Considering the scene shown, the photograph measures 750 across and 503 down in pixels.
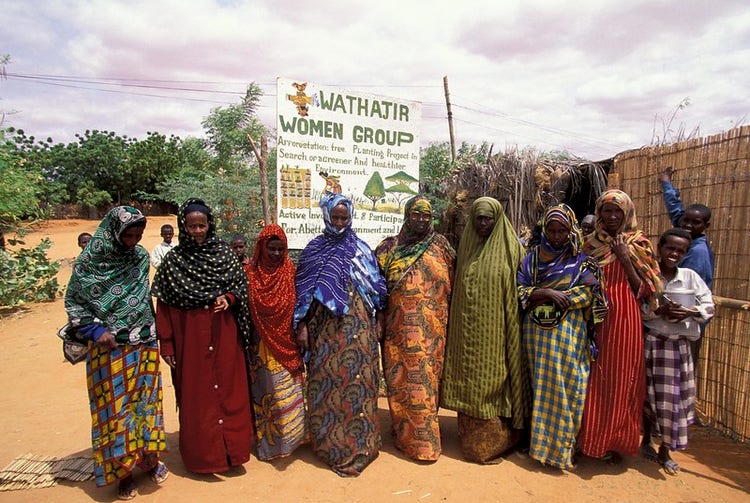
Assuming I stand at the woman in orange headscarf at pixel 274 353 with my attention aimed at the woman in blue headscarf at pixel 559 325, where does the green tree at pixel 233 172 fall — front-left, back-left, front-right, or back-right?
back-left

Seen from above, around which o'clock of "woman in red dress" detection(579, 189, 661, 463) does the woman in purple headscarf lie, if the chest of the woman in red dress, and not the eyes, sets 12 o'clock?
The woman in purple headscarf is roughly at 2 o'clock from the woman in red dress.

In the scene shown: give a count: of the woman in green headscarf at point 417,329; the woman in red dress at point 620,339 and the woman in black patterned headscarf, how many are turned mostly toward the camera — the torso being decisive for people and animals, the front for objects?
3

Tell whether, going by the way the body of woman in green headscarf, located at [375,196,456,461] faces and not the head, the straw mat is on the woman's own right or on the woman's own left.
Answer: on the woman's own right

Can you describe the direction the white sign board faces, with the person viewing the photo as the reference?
facing the viewer and to the right of the viewer

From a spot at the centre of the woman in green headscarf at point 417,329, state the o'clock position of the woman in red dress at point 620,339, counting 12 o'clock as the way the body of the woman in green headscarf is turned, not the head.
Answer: The woman in red dress is roughly at 9 o'clock from the woman in green headscarf.

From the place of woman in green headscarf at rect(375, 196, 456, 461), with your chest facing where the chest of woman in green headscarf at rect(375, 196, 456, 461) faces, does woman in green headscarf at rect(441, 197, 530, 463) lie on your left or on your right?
on your left

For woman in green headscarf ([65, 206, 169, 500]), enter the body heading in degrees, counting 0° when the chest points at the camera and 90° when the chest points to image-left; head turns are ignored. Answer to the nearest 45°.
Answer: approximately 315°

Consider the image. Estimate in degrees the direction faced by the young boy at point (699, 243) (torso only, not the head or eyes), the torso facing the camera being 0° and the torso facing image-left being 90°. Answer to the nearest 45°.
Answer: approximately 45°

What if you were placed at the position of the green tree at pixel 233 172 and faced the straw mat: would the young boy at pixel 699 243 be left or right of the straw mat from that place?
left

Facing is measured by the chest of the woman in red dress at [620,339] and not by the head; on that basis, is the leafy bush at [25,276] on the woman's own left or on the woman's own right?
on the woman's own right

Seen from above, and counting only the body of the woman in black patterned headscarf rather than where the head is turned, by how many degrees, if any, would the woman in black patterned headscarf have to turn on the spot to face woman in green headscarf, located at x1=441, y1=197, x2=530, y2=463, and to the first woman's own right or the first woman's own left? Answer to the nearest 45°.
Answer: approximately 90° to the first woman's own left

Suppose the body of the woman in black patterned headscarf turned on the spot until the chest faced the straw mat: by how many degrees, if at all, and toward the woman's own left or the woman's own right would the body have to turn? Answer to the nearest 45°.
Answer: approximately 135° to the woman's own right

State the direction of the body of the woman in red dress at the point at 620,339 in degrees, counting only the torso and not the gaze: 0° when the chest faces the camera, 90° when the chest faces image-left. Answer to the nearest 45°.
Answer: approximately 0°
